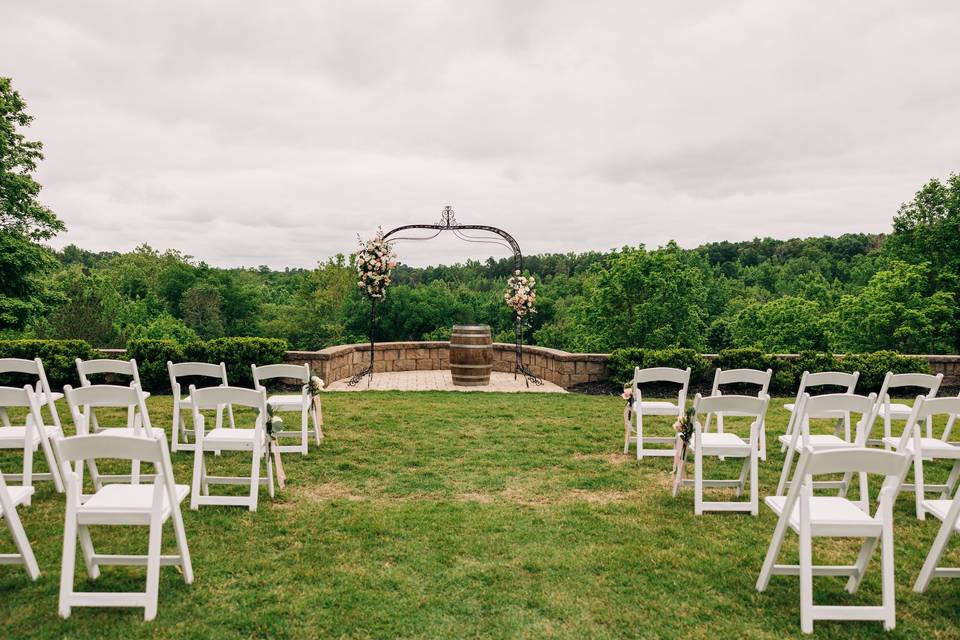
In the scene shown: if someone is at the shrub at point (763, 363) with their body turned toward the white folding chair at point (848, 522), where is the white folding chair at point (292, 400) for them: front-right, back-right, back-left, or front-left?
front-right

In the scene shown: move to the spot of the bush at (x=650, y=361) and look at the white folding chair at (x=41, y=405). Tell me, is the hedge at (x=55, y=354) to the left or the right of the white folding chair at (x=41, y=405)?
right

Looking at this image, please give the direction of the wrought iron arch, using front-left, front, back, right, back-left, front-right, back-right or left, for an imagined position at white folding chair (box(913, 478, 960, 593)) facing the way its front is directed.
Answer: front

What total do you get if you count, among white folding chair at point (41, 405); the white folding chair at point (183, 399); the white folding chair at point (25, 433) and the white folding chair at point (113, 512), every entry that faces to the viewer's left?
0

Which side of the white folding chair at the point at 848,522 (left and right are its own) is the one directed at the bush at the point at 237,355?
front

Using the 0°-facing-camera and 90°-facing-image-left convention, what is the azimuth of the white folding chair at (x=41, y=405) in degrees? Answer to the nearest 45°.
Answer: approximately 225°

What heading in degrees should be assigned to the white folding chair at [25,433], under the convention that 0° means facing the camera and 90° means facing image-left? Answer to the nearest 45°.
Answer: approximately 225°

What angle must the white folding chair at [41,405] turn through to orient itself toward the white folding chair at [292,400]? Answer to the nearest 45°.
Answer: approximately 45° to its right

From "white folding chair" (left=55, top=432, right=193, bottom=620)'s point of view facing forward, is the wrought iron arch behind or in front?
in front

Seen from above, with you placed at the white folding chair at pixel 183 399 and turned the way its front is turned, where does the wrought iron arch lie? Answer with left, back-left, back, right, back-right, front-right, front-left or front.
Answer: front

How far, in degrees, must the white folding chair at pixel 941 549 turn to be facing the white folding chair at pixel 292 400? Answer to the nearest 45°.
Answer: approximately 45° to its left

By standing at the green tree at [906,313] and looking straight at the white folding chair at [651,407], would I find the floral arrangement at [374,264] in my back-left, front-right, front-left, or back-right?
front-right

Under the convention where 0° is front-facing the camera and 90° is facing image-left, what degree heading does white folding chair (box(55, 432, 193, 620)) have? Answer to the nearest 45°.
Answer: approximately 225°

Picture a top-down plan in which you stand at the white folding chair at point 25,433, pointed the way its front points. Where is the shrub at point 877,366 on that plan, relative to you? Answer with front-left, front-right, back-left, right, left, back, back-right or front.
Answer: front-right

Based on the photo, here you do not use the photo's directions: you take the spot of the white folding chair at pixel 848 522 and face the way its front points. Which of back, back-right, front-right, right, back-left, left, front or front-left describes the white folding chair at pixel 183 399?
front-left

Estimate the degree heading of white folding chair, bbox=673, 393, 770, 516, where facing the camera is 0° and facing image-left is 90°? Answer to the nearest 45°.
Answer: approximately 135°
